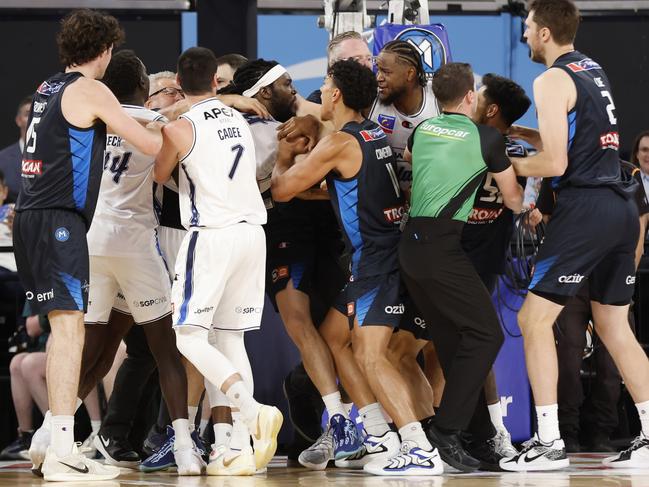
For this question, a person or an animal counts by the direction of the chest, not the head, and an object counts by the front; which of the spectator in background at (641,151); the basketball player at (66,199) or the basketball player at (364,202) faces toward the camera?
the spectator in background

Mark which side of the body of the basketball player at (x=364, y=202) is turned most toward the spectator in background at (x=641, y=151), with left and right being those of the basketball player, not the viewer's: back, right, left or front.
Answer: right

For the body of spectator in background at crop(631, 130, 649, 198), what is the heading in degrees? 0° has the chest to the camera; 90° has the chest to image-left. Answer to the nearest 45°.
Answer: approximately 0°

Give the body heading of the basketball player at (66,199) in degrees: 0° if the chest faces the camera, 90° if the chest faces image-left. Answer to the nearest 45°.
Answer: approximately 225°

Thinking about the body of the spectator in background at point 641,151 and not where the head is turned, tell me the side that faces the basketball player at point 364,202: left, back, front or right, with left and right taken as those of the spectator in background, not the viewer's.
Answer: front

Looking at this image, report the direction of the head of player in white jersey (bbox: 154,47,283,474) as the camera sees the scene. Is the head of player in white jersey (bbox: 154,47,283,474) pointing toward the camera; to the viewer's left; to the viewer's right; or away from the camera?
away from the camera

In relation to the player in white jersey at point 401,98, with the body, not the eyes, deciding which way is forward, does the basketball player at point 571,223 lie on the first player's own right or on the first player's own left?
on the first player's own left

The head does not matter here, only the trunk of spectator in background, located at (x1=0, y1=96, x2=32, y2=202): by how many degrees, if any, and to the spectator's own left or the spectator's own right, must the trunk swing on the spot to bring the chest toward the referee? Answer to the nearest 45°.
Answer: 0° — they already face them

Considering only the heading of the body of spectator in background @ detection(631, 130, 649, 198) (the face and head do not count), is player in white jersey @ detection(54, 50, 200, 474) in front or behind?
in front

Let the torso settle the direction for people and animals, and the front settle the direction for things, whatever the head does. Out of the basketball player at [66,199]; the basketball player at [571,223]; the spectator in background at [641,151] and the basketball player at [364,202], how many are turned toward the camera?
1

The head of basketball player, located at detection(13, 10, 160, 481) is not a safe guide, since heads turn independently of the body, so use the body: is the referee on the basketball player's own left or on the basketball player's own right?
on the basketball player's own right

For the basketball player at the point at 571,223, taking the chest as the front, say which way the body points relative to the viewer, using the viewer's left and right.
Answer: facing away from the viewer and to the left of the viewer

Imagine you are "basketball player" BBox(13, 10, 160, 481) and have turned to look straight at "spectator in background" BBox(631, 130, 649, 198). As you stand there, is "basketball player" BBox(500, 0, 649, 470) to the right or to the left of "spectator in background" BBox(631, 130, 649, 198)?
right

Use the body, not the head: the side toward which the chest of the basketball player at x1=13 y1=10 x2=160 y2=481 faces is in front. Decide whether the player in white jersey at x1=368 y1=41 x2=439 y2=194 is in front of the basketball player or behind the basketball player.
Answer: in front
